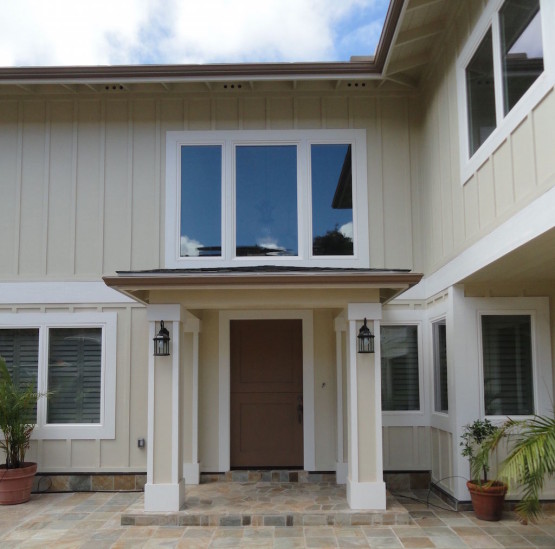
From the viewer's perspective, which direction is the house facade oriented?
toward the camera

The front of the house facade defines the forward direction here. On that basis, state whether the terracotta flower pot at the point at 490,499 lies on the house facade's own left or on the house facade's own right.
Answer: on the house facade's own left

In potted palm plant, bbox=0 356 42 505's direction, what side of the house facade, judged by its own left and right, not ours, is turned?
right
